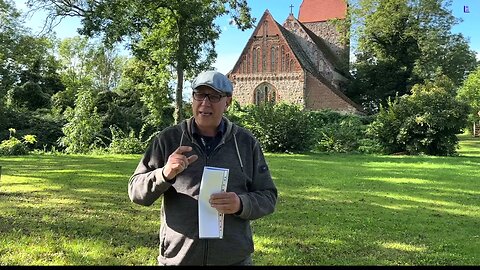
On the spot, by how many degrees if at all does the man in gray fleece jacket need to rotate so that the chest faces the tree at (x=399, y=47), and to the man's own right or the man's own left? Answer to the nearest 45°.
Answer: approximately 135° to the man's own left

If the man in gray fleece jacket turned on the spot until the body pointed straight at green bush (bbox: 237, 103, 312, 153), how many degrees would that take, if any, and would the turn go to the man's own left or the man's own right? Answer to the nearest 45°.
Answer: approximately 180°

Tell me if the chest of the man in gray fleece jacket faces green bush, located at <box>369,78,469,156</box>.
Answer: no

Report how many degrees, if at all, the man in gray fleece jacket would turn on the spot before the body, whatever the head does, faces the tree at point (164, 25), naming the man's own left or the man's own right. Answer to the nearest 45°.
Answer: approximately 180°

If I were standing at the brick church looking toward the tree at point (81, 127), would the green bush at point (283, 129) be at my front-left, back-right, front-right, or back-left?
front-left

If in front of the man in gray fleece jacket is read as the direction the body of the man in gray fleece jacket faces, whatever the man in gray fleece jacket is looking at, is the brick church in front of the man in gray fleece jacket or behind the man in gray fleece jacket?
behind

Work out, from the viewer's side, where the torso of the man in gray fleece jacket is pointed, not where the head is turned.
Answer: toward the camera

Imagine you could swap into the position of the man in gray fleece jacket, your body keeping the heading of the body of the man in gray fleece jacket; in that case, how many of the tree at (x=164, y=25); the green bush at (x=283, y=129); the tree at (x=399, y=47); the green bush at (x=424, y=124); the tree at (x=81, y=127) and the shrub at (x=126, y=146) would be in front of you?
0

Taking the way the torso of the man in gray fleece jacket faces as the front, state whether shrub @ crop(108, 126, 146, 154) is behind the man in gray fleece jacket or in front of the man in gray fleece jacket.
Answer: behind

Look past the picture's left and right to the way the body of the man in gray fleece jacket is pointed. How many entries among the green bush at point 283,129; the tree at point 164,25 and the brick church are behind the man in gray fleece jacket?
3

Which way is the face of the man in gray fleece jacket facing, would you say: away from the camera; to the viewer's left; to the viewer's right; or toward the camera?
toward the camera

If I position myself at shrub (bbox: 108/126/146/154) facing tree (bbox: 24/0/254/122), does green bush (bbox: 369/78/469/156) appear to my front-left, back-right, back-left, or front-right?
front-right
